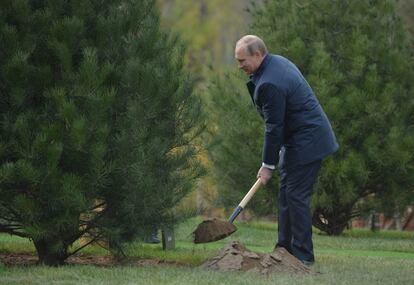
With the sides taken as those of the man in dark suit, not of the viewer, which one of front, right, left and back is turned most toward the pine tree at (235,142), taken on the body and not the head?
right

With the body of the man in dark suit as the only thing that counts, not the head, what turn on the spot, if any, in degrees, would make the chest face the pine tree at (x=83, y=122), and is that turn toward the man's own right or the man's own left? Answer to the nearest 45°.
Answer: approximately 45° to the man's own left

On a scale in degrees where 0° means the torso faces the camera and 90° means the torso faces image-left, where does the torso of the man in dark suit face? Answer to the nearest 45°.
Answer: approximately 90°

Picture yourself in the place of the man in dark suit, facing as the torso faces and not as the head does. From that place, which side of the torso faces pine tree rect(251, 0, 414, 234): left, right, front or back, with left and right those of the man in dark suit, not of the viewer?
right

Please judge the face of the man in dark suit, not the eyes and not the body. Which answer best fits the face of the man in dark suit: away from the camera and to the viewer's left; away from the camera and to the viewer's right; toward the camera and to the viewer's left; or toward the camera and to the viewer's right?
toward the camera and to the viewer's left
